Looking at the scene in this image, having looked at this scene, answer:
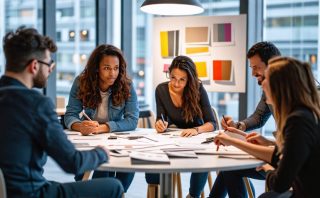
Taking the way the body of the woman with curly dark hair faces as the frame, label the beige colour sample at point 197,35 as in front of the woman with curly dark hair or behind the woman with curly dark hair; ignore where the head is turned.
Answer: behind

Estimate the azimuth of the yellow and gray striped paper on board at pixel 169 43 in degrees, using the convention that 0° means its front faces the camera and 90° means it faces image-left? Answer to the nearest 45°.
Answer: approximately 0°

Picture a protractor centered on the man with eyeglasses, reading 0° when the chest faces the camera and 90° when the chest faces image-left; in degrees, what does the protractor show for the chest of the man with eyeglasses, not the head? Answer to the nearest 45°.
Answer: approximately 225°

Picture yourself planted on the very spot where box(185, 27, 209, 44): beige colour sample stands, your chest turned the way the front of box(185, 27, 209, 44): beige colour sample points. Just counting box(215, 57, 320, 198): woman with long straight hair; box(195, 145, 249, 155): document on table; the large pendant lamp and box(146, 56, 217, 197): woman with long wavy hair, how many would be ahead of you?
4

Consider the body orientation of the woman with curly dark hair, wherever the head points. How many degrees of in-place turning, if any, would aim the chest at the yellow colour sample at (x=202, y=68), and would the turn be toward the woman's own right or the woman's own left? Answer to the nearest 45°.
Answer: approximately 135° to the woman's own left

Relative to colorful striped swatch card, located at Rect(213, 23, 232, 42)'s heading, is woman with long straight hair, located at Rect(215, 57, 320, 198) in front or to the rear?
in front

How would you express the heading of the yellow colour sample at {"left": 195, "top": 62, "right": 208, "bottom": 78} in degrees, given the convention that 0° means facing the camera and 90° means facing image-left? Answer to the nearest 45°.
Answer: approximately 0°
